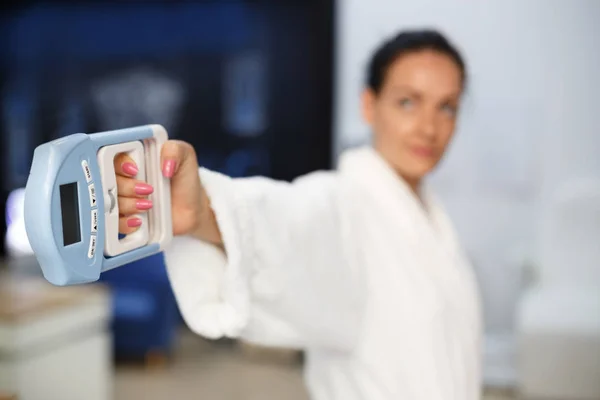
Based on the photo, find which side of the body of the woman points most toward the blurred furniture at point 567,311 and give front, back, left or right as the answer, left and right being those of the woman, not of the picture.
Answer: left
